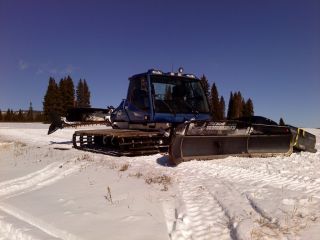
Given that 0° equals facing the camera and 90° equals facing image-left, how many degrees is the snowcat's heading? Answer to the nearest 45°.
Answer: approximately 315°
